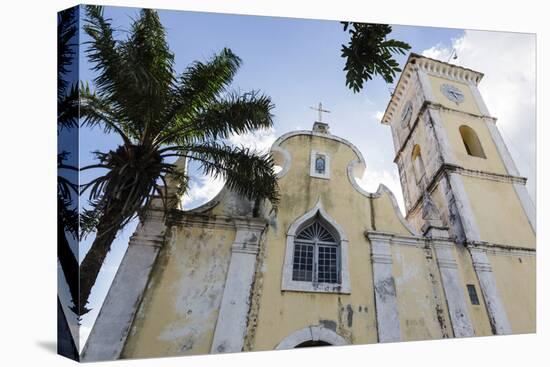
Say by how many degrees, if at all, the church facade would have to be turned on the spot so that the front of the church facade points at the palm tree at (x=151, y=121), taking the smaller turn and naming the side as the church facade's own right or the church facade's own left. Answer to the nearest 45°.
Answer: approximately 45° to the church facade's own right
